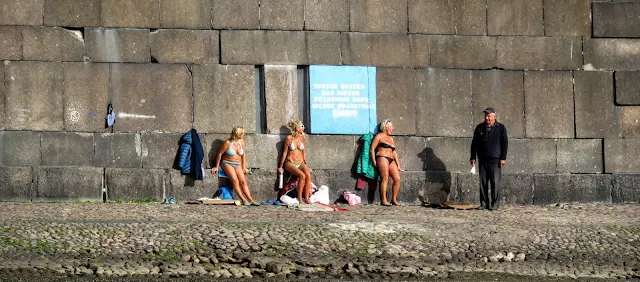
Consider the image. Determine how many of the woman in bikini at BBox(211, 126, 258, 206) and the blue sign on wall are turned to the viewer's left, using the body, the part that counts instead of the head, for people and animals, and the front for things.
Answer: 0

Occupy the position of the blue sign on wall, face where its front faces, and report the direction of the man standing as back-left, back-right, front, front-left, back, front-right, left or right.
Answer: left

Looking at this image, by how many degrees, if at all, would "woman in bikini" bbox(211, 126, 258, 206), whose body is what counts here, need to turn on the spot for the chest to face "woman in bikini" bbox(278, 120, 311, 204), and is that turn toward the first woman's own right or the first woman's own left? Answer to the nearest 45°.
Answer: approximately 45° to the first woman's own left

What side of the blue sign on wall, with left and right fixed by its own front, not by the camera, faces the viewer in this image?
front

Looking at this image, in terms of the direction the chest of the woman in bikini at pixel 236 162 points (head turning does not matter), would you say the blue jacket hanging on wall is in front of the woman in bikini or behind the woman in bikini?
behind

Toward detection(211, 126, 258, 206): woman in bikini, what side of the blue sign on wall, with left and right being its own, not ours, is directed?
right

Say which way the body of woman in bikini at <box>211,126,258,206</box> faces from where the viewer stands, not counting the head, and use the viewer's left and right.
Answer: facing the viewer and to the right of the viewer
